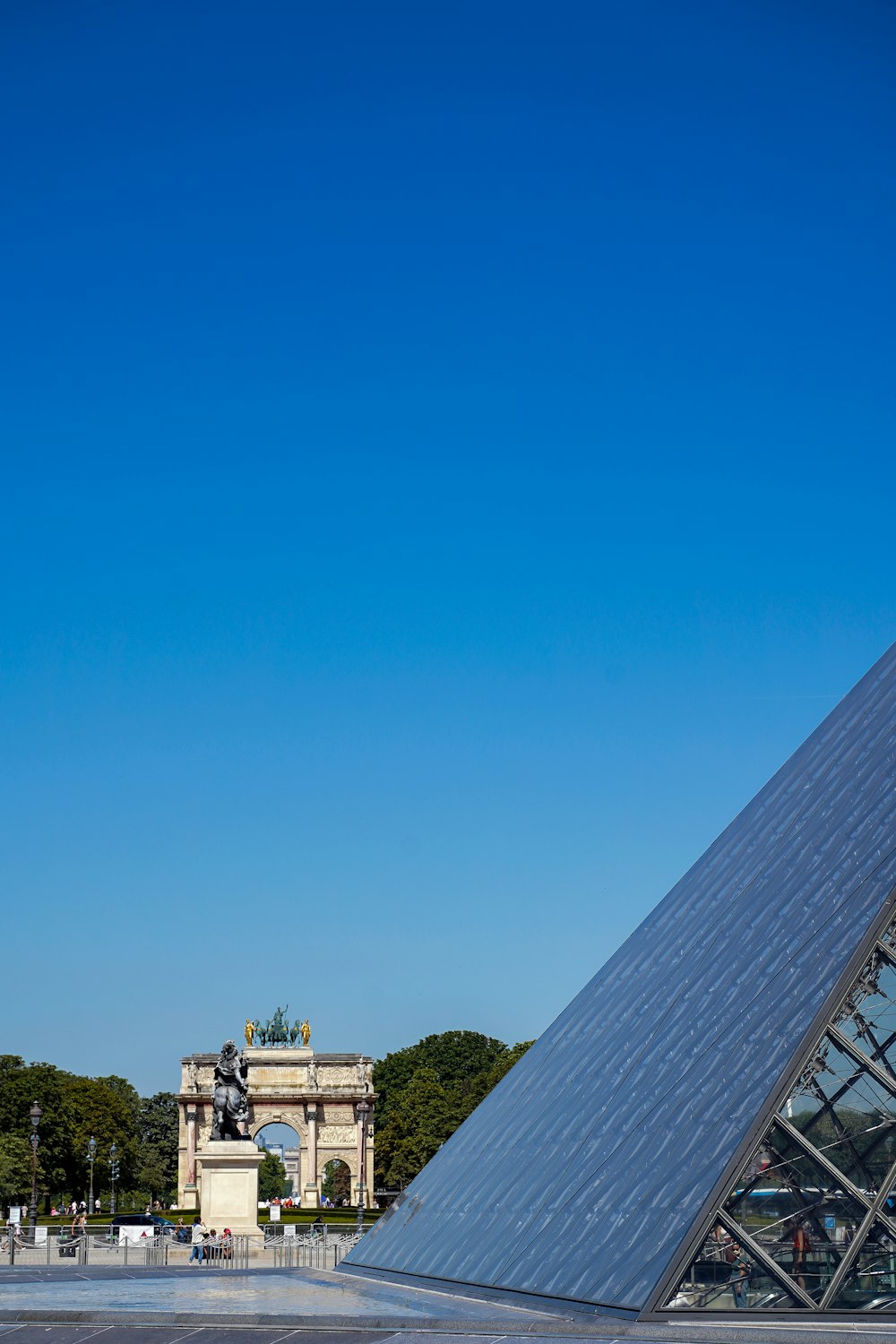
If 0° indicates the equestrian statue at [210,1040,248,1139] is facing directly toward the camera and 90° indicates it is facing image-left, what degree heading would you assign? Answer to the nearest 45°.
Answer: approximately 180°

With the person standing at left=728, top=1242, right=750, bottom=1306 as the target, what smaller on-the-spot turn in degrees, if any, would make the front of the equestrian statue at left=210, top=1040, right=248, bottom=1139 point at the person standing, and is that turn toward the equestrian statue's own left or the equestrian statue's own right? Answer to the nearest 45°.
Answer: approximately 180°

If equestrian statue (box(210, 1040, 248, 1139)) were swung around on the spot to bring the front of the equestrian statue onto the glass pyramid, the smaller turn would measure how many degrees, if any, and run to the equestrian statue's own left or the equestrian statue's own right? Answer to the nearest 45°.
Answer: approximately 180°
